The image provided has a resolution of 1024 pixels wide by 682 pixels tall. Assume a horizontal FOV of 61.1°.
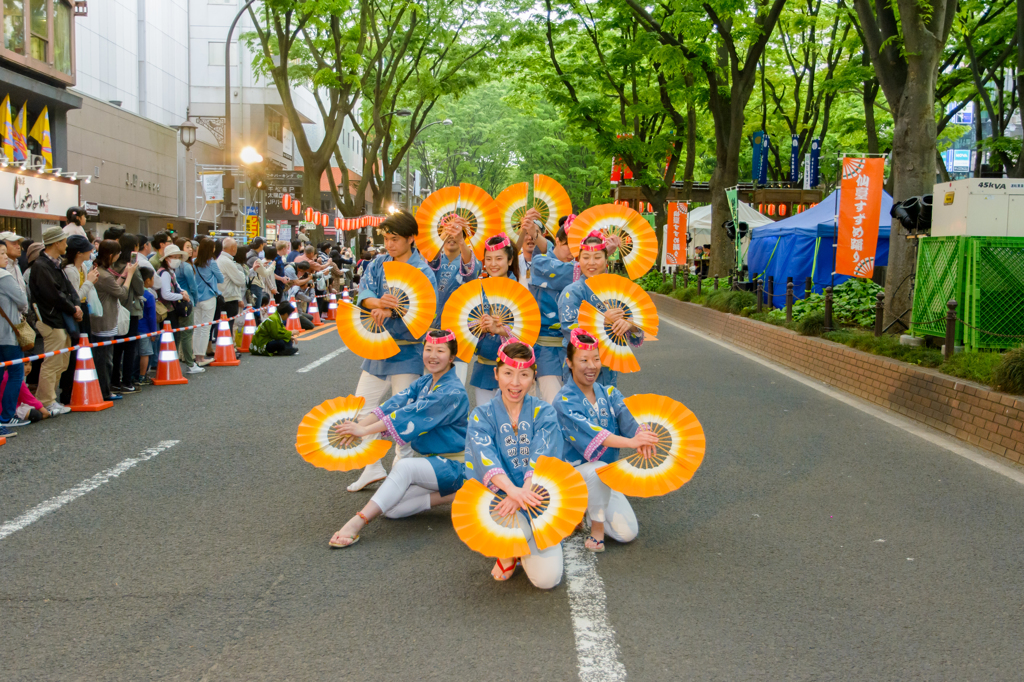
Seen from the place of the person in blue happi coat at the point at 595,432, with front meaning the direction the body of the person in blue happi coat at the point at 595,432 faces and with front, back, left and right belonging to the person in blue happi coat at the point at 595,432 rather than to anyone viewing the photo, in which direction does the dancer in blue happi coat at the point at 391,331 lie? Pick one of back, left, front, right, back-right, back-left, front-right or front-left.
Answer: back

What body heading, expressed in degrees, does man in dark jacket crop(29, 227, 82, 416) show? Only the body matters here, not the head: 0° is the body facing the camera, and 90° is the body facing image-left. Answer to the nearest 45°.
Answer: approximately 270°

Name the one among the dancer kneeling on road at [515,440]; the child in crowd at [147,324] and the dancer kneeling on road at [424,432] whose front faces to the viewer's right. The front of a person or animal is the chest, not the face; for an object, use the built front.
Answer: the child in crowd

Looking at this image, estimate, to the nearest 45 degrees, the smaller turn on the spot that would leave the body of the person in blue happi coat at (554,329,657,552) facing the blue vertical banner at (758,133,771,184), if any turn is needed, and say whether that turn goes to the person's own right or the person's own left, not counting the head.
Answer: approximately 135° to the person's own left

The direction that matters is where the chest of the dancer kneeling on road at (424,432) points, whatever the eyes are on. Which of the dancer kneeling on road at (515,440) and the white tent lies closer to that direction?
the dancer kneeling on road

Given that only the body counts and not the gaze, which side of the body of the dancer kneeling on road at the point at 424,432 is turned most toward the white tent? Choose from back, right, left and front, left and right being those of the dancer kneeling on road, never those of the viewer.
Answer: back

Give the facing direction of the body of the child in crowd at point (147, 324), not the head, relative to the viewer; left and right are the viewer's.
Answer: facing to the right of the viewer

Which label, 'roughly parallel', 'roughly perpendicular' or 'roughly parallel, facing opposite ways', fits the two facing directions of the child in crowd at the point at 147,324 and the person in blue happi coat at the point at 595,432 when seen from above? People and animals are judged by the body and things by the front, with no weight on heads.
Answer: roughly perpendicular

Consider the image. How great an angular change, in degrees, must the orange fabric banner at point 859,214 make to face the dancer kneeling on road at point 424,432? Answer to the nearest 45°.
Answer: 0° — it already faces them

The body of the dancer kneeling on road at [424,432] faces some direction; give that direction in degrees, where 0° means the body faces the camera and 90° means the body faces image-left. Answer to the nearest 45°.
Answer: approximately 45°
